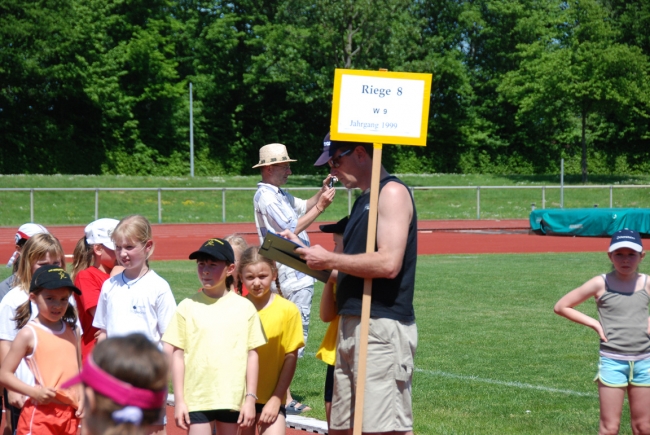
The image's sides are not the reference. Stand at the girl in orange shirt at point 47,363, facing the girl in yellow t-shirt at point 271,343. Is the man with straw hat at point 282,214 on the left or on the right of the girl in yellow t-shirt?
left

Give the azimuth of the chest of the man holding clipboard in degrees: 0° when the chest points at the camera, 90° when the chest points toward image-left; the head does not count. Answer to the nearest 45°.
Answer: approximately 90°

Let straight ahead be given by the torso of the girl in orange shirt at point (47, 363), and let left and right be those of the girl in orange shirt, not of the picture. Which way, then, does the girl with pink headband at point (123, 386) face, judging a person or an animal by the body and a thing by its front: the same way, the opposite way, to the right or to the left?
the opposite way

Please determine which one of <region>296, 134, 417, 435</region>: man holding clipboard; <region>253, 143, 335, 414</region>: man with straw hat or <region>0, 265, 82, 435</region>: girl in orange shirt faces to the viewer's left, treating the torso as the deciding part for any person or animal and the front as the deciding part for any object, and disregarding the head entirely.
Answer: the man holding clipboard

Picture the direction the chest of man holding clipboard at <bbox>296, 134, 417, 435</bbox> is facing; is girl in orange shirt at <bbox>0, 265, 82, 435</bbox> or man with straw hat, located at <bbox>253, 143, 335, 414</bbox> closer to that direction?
the girl in orange shirt

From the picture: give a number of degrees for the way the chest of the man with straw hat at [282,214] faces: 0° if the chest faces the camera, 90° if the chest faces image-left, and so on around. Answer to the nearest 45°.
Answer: approximately 270°

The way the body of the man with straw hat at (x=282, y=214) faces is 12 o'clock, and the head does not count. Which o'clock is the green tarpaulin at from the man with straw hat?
The green tarpaulin is roughly at 10 o'clock from the man with straw hat.

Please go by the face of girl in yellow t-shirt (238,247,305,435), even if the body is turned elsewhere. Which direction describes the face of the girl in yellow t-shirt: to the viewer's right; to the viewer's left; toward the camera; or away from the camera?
toward the camera

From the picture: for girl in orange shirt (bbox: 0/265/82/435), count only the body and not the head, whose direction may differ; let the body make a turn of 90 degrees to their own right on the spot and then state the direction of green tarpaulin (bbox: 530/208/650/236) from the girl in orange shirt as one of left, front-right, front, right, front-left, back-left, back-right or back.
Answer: back

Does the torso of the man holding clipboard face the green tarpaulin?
no

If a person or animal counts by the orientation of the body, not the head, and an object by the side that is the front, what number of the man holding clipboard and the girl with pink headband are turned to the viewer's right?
0

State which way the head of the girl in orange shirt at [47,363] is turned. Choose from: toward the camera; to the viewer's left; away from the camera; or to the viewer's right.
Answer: toward the camera

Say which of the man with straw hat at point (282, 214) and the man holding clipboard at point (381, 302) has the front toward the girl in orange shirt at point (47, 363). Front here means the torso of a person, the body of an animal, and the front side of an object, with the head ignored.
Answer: the man holding clipboard

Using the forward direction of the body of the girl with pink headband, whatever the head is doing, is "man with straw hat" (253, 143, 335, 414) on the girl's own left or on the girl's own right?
on the girl's own right
